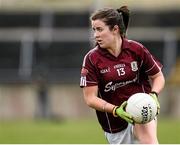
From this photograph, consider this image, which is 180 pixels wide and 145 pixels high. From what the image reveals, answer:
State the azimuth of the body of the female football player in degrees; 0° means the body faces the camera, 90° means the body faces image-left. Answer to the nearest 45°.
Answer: approximately 0°
